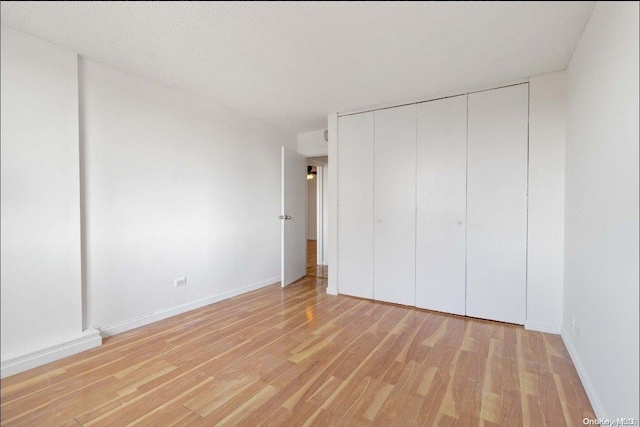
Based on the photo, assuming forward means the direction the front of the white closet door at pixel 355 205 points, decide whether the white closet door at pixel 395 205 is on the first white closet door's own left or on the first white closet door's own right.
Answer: on the first white closet door's own left

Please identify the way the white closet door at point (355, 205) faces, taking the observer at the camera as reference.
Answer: facing the viewer and to the left of the viewer

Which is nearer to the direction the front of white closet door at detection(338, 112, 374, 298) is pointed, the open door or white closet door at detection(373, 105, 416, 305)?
the open door

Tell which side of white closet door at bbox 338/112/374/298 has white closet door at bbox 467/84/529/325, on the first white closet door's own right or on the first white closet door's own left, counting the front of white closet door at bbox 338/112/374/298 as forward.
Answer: on the first white closet door's own left

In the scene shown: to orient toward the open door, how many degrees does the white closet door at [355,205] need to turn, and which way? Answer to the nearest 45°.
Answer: approximately 90° to its right

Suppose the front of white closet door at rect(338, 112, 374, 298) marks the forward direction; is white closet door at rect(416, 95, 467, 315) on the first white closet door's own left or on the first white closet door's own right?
on the first white closet door's own left

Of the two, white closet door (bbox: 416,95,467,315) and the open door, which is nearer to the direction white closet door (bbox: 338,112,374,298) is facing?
the open door
